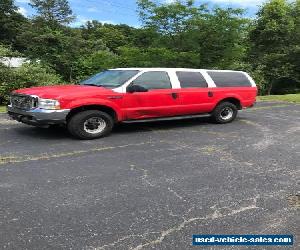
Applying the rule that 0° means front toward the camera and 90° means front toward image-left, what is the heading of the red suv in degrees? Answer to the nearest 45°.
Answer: approximately 45°

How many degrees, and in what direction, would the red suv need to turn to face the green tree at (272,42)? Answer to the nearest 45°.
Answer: approximately 180°
